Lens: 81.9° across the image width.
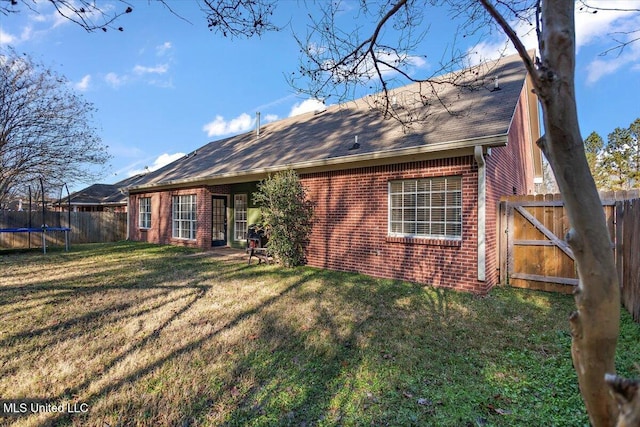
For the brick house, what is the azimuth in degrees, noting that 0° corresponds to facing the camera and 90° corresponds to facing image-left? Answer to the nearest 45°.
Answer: approximately 225°

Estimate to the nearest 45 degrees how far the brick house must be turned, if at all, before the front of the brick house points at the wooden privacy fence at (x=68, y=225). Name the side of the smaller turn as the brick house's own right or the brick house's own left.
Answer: approximately 90° to the brick house's own left
